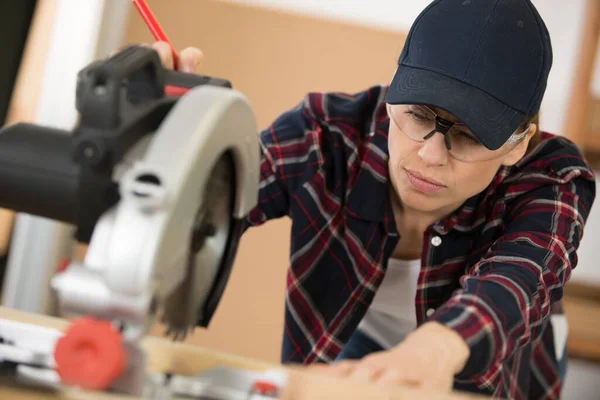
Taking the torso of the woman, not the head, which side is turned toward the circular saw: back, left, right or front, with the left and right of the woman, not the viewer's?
front

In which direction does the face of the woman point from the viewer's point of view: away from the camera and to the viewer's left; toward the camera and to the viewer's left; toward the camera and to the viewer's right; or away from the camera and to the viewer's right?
toward the camera and to the viewer's left

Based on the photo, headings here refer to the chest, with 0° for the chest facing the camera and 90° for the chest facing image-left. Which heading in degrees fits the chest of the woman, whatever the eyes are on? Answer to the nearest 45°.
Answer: approximately 45°

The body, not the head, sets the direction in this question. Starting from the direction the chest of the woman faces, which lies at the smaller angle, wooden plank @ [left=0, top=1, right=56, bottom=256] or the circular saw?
the circular saw

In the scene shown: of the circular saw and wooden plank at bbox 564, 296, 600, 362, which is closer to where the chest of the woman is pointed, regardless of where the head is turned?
the circular saw

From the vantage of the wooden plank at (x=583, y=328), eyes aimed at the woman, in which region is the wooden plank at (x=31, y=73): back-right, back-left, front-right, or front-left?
front-right

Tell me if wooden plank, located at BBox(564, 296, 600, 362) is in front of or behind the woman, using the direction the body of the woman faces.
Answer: behind

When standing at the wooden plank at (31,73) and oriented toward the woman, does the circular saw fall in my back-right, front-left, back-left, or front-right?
front-right

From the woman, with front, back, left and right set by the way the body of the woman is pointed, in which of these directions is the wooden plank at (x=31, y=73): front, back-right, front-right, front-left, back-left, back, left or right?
right
